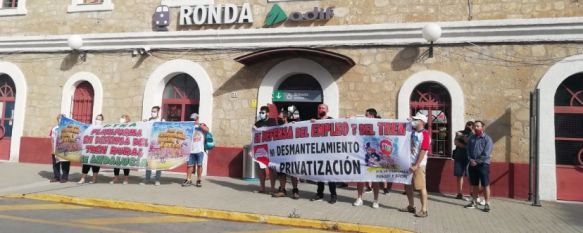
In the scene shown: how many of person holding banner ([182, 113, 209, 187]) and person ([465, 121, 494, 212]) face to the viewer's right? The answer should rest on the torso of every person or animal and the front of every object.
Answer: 0

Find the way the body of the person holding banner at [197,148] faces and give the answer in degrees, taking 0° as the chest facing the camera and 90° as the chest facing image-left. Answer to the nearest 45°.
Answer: approximately 45°

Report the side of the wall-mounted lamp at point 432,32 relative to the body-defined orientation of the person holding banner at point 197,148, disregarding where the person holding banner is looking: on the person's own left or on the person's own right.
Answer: on the person's own left

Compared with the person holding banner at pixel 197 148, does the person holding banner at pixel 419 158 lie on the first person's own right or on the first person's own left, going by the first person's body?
on the first person's own left

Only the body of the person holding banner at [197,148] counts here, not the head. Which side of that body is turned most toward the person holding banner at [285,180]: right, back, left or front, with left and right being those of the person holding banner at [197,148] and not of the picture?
left

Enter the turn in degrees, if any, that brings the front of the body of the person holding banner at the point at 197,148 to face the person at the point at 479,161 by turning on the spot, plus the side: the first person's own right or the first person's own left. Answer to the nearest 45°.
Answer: approximately 90° to the first person's own left

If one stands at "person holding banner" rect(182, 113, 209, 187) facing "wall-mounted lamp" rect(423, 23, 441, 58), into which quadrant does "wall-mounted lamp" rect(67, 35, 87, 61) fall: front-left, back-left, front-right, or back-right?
back-left

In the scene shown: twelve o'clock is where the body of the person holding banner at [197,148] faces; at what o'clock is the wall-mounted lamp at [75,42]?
The wall-mounted lamp is roughly at 3 o'clock from the person holding banner.

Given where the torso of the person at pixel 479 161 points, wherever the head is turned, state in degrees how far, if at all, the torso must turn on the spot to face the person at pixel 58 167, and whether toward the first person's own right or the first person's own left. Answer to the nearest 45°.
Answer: approximately 45° to the first person's own right
